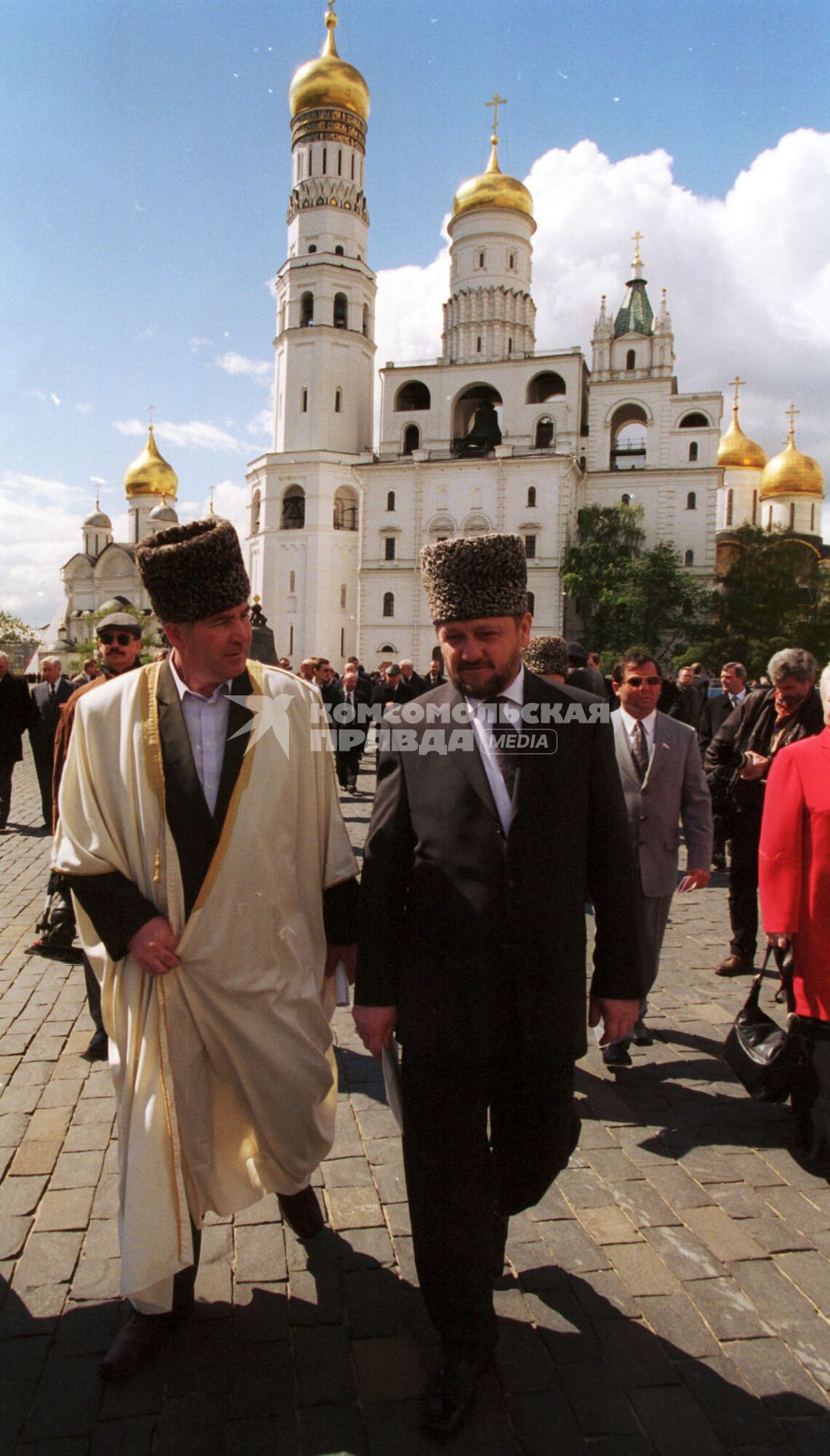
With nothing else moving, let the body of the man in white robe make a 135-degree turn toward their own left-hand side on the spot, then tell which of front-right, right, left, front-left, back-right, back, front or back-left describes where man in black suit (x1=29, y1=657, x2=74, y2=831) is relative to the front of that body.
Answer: front-left

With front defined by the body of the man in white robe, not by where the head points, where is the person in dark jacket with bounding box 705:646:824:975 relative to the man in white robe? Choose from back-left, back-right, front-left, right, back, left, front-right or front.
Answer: back-left

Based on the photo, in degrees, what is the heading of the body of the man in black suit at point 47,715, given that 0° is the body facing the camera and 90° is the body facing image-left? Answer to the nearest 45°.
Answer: approximately 0°

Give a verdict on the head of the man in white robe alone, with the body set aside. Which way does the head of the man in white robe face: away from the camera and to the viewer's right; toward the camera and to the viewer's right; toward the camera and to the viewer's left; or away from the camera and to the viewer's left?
toward the camera and to the viewer's right

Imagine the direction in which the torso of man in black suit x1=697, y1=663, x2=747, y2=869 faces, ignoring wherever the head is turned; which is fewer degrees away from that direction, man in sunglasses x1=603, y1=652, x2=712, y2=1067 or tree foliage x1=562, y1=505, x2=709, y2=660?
the man in sunglasses

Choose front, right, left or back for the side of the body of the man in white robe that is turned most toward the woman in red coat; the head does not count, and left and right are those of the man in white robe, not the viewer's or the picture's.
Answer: left

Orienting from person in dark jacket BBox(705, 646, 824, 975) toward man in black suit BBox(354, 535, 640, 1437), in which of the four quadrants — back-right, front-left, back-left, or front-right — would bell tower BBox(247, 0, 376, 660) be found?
back-right

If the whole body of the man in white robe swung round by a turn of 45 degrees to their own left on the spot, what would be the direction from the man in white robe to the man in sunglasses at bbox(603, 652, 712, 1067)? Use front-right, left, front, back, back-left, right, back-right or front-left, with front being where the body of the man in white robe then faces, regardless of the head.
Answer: left

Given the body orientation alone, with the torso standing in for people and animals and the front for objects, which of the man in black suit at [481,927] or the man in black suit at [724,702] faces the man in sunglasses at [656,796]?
the man in black suit at [724,702]

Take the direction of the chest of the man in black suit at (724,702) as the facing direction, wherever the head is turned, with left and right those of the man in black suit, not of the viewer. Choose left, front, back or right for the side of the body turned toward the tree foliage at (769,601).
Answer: back
